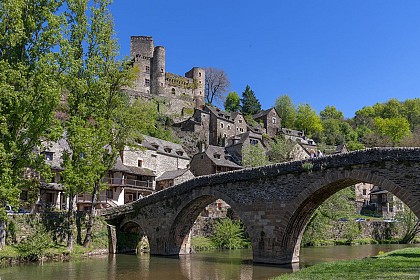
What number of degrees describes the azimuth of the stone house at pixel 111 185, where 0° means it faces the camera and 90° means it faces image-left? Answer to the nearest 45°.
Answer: approximately 0°

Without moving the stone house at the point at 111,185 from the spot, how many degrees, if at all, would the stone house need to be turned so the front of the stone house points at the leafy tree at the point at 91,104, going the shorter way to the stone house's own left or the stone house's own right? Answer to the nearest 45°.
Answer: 0° — it already faces it

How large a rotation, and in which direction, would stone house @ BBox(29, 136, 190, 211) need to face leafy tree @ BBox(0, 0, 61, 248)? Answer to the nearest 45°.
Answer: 0° — it already faces it
